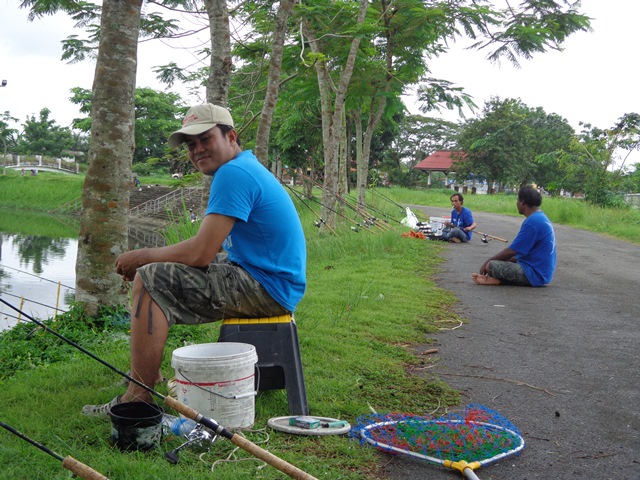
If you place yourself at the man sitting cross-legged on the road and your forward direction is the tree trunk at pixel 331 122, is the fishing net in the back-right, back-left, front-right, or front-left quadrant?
back-left

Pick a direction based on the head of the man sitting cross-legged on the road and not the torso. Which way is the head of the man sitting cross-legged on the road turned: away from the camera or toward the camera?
away from the camera

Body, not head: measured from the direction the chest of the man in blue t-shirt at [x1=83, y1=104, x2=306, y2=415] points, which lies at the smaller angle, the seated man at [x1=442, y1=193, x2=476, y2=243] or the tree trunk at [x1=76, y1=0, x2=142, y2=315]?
the tree trunk

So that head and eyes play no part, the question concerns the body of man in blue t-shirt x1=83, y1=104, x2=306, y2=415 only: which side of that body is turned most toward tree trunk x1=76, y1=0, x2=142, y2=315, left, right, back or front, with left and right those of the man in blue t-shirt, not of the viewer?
right

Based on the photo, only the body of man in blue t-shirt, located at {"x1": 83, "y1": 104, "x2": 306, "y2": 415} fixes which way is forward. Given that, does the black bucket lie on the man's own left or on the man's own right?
on the man's own left

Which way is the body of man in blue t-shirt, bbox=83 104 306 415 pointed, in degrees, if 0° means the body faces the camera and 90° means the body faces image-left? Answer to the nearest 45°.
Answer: approximately 90°
